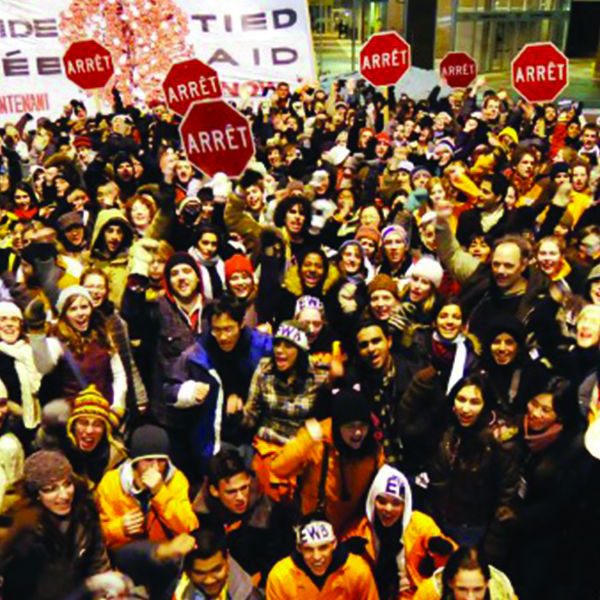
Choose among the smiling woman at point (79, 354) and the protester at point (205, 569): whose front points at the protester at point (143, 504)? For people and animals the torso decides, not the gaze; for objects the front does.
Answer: the smiling woman

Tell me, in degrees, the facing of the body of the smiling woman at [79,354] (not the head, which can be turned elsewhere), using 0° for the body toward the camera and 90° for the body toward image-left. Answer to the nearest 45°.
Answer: approximately 0°

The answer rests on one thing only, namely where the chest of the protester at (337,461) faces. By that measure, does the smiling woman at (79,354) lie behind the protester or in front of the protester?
behind

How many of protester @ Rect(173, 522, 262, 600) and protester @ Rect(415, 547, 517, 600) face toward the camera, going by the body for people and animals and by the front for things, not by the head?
2

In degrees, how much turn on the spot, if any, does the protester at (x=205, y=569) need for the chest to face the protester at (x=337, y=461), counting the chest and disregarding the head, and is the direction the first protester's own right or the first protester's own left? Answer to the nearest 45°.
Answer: approximately 135° to the first protester's own left
